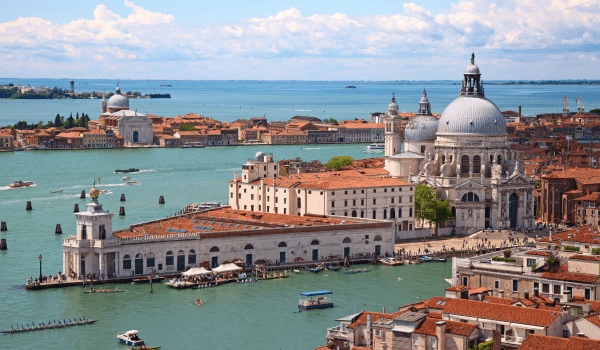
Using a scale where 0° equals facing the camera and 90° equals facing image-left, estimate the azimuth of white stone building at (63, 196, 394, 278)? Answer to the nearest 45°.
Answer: approximately 45°

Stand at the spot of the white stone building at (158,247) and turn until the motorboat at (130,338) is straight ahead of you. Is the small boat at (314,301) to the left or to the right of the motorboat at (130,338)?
left
